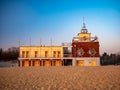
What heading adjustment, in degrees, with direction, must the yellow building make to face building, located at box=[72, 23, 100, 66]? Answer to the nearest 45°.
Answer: approximately 90° to its left

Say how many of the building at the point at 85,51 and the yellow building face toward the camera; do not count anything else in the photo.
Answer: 2

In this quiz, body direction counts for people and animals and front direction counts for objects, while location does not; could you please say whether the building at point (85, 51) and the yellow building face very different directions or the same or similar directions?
same or similar directions

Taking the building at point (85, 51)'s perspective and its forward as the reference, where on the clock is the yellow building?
The yellow building is roughly at 3 o'clock from the building.

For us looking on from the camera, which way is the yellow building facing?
facing the viewer
